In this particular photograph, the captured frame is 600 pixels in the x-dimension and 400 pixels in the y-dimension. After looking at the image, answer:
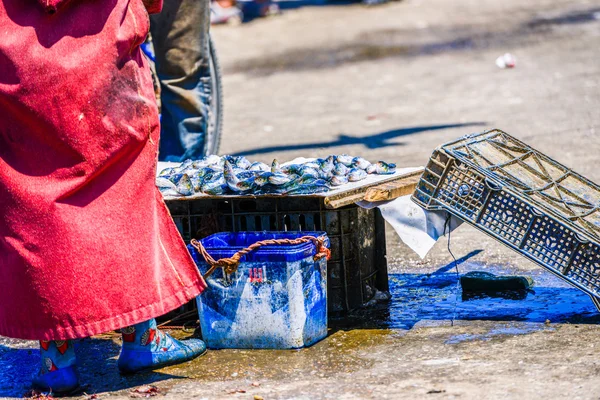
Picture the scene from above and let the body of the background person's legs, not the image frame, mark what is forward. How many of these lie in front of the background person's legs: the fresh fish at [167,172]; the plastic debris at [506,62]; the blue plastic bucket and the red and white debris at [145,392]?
3

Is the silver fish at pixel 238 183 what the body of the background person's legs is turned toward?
yes

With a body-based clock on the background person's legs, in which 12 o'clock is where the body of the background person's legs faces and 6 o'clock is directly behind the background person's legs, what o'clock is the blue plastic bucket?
The blue plastic bucket is roughly at 12 o'clock from the background person's legs.

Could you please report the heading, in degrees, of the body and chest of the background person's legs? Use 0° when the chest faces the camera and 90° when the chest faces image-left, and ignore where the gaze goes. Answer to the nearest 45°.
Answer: approximately 0°

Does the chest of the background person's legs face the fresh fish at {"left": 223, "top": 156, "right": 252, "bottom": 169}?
yes

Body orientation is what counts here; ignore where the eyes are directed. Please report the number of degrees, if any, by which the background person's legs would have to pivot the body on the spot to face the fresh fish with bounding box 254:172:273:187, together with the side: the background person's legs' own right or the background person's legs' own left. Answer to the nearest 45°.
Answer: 0° — they already face it

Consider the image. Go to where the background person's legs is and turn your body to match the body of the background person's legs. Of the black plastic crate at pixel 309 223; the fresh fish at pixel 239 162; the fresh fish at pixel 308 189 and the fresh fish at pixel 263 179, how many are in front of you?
4
